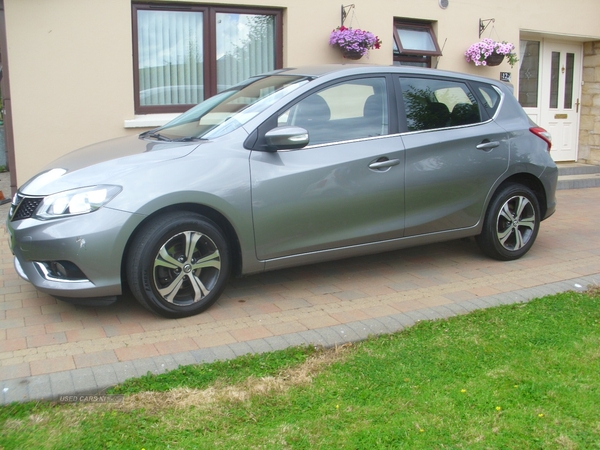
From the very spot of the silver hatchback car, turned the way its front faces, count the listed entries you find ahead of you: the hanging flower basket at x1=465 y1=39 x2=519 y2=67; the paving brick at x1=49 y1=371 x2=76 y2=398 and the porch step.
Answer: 1

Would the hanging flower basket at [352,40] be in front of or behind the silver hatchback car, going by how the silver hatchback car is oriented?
behind

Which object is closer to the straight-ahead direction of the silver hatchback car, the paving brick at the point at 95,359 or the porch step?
the paving brick

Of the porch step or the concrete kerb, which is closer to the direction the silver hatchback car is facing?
the concrete kerb

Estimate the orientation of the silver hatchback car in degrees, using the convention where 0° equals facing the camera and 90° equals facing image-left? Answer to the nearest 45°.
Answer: approximately 45°

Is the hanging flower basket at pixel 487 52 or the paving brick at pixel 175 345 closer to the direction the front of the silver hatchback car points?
the paving brick

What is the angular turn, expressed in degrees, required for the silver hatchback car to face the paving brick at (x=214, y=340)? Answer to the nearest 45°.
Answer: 0° — it already faces it

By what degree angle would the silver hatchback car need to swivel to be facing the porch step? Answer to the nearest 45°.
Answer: approximately 180°

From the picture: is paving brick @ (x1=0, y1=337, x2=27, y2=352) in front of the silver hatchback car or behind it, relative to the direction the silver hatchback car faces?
in front

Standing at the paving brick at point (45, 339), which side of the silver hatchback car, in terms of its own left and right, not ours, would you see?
front

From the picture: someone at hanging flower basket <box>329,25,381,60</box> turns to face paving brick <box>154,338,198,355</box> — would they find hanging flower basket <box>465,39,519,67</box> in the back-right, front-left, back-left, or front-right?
back-left

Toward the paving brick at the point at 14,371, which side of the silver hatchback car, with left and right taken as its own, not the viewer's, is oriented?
front

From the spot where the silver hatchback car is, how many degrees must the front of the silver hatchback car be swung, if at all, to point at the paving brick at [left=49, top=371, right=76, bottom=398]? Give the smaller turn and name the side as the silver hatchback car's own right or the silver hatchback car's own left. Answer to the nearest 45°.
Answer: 0° — it already faces it

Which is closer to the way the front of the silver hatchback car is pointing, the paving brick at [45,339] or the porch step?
the paving brick
